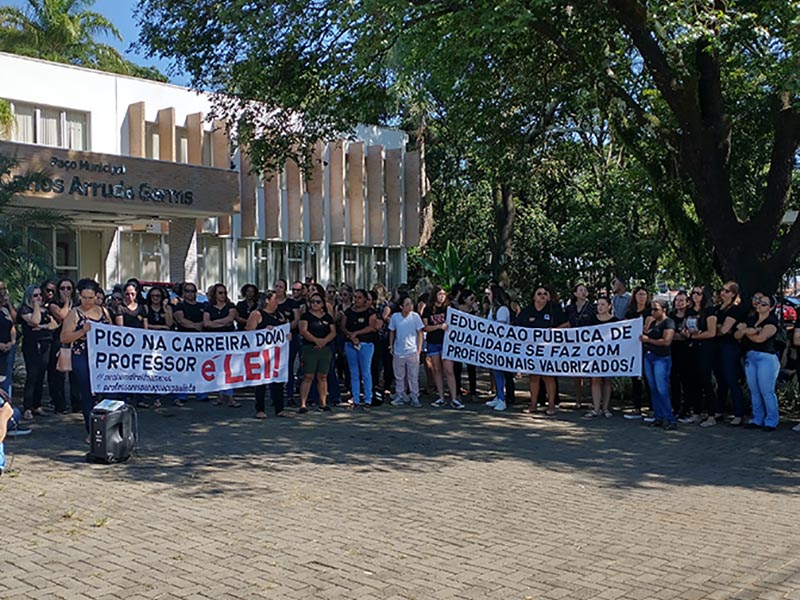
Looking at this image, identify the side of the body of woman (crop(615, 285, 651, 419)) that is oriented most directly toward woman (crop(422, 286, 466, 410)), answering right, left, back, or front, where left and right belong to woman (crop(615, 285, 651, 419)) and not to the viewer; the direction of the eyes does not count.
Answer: right

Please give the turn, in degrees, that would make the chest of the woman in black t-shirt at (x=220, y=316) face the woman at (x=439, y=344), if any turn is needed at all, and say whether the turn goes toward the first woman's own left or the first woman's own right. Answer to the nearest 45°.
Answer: approximately 90° to the first woman's own left

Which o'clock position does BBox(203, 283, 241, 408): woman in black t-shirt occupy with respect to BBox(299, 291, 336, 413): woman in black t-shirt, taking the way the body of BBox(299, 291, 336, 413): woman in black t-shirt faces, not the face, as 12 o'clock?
BBox(203, 283, 241, 408): woman in black t-shirt is roughly at 4 o'clock from BBox(299, 291, 336, 413): woman in black t-shirt.

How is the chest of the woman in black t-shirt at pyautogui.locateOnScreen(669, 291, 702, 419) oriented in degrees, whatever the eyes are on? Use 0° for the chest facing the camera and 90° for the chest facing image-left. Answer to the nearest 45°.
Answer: approximately 45°

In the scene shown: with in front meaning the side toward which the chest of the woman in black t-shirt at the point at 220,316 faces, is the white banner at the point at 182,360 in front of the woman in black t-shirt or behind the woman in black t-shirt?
in front

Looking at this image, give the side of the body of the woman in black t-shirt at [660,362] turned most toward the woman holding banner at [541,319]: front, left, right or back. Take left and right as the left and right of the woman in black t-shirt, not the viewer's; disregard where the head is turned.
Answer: right

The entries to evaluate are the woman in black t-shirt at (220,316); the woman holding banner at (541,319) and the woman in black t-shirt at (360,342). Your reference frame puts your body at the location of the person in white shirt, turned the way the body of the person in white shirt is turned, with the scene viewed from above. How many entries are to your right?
2

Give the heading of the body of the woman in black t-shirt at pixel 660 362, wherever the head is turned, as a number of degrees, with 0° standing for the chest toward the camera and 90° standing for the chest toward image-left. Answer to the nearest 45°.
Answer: approximately 45°

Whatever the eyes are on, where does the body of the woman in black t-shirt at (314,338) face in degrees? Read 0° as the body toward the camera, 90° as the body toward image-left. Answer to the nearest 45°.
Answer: approximately 0°

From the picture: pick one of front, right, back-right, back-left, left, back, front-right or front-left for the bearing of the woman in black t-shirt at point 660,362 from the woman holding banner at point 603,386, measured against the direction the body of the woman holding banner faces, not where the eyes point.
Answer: front-left

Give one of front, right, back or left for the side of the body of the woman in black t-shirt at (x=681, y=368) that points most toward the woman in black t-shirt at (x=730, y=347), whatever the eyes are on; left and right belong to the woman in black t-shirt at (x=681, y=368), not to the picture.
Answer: left

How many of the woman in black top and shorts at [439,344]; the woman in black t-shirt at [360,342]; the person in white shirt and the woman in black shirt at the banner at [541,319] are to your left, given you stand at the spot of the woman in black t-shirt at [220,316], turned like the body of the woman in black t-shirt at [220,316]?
4

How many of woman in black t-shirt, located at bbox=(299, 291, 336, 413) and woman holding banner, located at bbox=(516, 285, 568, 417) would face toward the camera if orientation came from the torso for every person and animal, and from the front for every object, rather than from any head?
2

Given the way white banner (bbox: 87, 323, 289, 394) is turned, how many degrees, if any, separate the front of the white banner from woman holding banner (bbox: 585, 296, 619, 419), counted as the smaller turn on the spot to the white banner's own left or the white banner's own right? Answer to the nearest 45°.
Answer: approximately 90° to the white banner's own left
